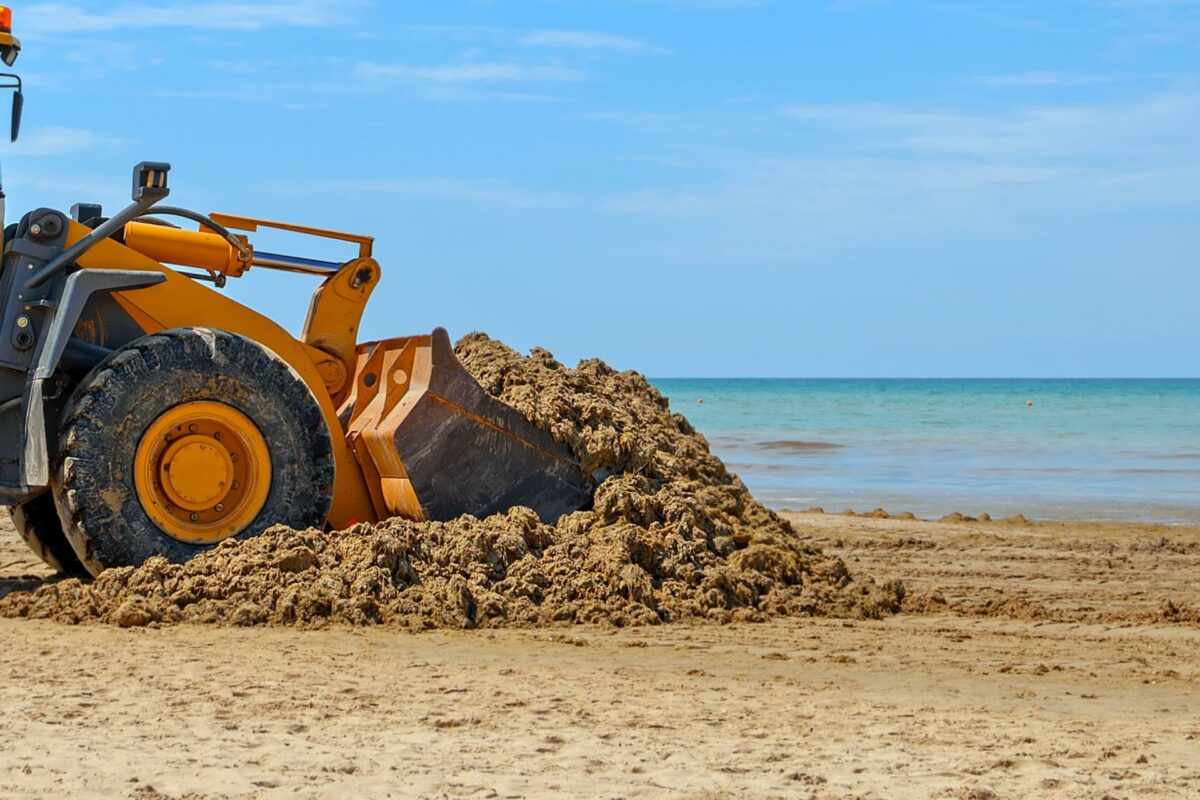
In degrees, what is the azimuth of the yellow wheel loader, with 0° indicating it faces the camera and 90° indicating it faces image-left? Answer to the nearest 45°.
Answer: approximately 270°
